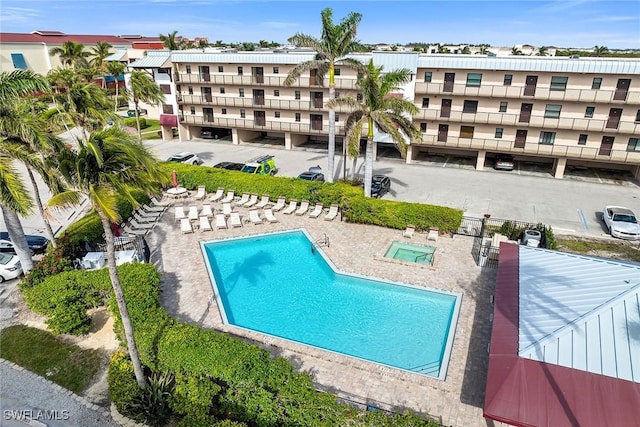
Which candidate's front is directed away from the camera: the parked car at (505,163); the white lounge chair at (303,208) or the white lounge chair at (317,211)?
the parked car

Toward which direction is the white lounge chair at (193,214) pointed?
toward the camera

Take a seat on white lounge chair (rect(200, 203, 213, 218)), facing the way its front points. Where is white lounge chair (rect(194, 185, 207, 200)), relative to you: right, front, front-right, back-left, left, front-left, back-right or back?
back

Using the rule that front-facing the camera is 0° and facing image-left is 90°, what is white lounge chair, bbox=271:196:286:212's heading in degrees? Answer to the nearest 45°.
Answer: approximately 45°

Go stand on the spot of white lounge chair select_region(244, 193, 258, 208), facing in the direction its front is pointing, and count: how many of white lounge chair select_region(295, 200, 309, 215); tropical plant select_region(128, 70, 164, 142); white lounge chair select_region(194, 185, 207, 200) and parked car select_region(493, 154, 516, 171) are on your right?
2

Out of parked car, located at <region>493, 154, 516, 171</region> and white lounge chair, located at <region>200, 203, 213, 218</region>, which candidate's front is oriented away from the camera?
the parked car

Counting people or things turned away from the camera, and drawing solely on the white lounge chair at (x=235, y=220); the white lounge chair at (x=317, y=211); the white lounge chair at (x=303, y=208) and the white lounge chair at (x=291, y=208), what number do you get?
0

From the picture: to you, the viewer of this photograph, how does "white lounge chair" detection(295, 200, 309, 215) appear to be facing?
facing the viewer and to the left of the viewer

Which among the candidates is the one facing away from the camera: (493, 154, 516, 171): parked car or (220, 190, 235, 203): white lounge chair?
the parked car

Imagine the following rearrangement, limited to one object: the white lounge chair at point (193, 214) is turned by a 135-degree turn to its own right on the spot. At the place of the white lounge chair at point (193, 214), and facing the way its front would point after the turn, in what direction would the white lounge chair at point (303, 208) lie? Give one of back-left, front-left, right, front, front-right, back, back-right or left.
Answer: back-right

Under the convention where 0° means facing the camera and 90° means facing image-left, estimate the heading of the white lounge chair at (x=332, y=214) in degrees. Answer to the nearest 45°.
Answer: approximately 45°

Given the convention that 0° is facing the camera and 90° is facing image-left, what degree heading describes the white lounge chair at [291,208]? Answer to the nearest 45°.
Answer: approximately 45°

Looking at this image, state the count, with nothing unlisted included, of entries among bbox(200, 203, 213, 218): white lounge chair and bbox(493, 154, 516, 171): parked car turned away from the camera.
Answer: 1

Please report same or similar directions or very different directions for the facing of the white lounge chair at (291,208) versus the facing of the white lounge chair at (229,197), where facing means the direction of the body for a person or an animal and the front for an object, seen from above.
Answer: same or similar directions

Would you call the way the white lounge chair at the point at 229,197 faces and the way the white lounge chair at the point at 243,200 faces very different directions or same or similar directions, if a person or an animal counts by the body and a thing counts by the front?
same or similar directions

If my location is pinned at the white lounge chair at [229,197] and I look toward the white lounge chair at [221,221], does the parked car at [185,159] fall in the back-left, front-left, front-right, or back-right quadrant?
back-right

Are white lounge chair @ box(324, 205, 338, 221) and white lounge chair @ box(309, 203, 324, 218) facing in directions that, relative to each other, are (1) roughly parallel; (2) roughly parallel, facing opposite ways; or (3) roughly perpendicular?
roughly parallel

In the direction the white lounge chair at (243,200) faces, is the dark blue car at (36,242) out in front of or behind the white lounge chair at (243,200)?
in front

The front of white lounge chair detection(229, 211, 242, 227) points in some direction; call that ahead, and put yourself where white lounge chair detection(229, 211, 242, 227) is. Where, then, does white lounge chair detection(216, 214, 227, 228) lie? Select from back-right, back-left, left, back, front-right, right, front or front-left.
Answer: right

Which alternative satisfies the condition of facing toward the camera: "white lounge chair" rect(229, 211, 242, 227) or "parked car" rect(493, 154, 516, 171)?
the white lounge chair
